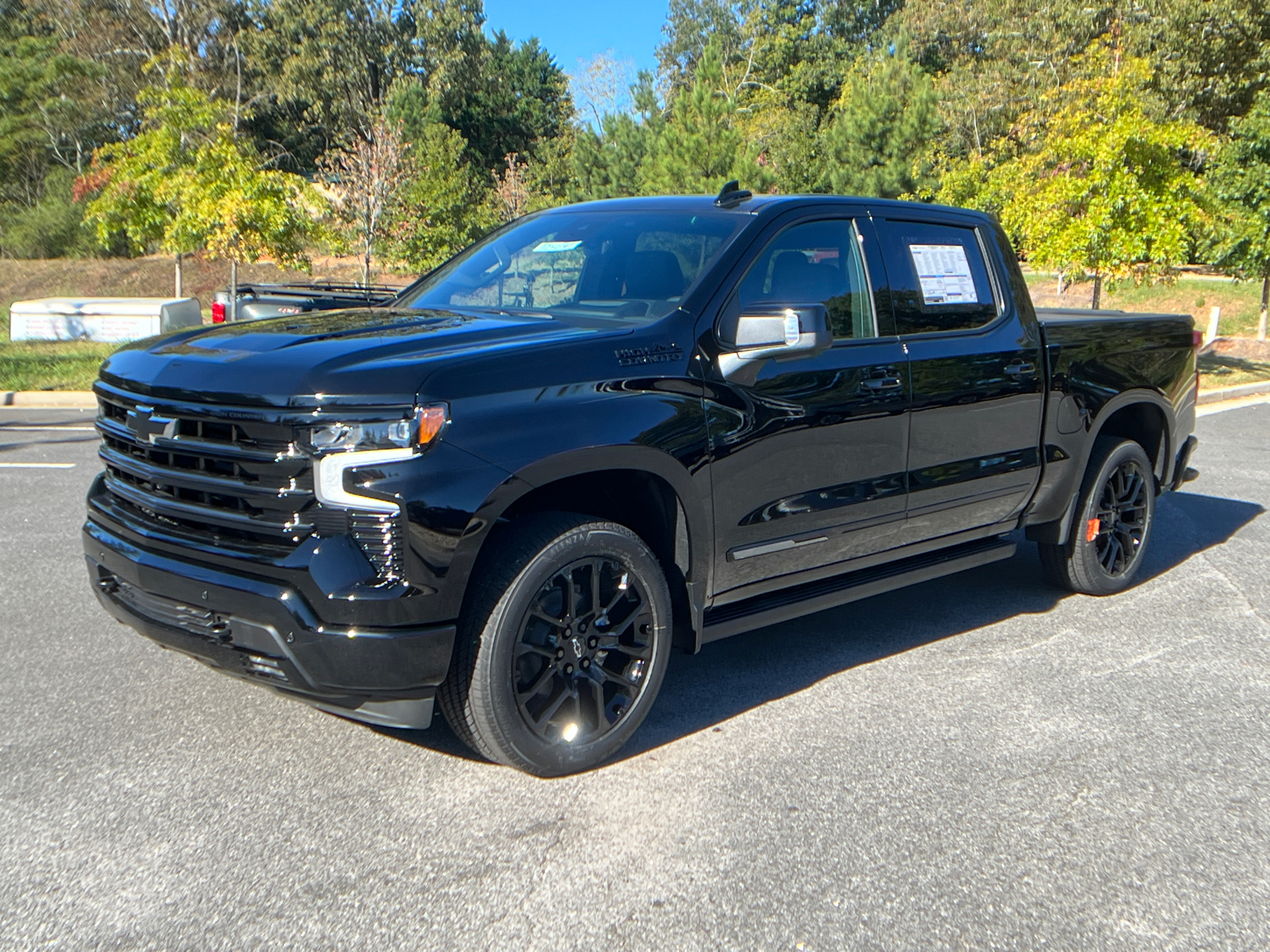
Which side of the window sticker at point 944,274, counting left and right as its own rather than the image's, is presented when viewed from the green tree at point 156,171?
back

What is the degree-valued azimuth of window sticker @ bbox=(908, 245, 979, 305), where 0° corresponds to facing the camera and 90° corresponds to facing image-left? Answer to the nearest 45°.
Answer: approximately 315°

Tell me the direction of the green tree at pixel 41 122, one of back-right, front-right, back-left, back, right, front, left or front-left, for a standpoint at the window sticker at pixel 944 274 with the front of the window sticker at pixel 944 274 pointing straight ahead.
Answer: back

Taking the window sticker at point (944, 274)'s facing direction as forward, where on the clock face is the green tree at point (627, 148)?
The green tree is roughly at 7 o'clock from the window sticker.

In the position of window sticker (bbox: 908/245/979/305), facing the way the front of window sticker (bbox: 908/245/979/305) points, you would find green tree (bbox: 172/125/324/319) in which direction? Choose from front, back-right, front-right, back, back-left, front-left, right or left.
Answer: back

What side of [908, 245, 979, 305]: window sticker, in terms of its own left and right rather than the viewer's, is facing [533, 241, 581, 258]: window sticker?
right

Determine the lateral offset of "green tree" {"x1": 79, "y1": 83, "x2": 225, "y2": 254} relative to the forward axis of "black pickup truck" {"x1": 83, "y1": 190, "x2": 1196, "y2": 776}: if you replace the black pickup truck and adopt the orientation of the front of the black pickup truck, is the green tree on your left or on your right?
on your right

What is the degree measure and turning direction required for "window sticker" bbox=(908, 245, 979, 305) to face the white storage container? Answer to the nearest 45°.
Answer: approximately 180°

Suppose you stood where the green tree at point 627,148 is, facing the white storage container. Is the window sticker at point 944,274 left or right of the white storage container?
left

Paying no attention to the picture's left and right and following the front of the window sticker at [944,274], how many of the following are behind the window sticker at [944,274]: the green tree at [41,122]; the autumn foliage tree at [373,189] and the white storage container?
3

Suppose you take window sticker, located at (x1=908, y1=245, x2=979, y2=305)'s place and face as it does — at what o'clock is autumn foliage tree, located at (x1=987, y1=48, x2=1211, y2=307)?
The autumn foliage tree is roughly at 8 o'clock from the window sticker.

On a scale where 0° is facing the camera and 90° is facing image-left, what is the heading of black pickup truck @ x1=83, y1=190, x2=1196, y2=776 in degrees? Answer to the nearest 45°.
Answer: approximately 45°

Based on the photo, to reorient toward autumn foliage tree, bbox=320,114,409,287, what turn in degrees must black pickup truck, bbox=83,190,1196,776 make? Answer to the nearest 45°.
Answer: approximately 135° to its right
